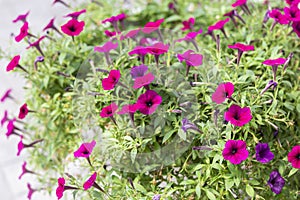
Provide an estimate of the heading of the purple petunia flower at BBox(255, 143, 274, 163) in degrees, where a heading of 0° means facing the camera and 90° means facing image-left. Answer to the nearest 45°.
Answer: approximately 0°

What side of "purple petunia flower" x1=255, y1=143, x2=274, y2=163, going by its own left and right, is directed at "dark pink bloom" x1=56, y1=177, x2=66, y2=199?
right
